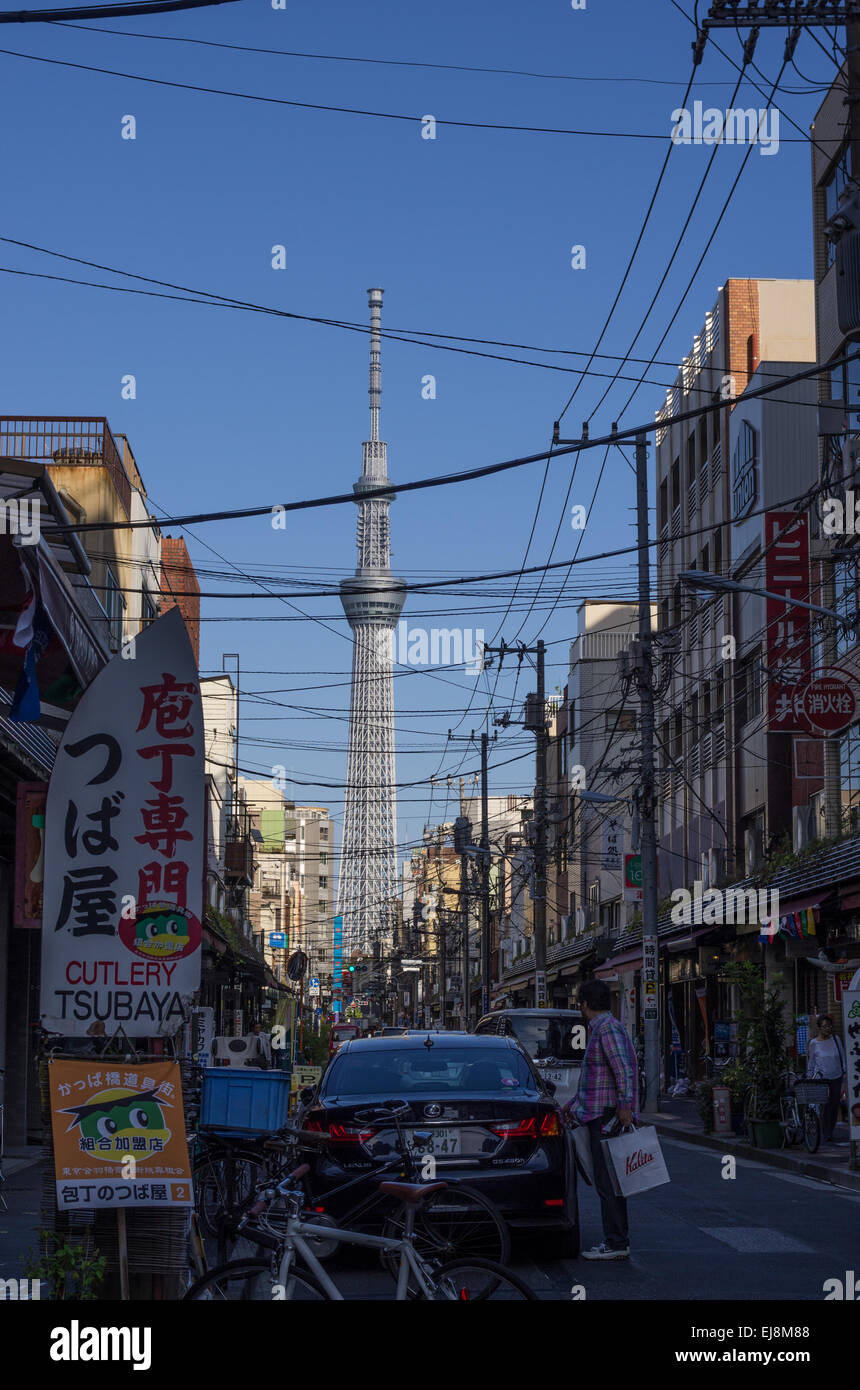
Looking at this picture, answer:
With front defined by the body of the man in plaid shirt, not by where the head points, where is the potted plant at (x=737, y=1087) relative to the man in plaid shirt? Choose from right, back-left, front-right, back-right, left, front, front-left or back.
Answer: right

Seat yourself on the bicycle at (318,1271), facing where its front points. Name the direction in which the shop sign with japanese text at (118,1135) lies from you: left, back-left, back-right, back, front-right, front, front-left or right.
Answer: front-right

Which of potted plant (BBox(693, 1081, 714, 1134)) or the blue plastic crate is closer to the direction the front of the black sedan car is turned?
the potted plant

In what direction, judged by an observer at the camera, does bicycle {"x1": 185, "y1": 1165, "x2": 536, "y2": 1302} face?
facing to the left of the viewer

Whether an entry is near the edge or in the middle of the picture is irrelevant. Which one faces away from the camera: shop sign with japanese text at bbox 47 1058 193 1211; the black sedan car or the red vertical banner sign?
the black sedan car

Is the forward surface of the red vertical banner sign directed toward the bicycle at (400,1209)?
yes

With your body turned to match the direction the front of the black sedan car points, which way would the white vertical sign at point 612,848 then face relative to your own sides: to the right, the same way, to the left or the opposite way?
the opposite way

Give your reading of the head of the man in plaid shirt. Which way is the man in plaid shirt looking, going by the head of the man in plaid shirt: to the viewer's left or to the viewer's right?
to the viewer's left

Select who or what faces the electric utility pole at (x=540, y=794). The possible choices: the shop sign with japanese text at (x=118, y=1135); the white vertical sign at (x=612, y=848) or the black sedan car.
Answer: the black sedan car

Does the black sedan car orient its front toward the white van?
yes
